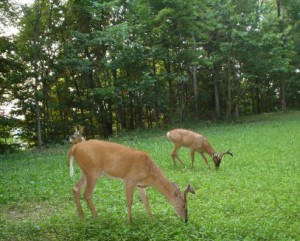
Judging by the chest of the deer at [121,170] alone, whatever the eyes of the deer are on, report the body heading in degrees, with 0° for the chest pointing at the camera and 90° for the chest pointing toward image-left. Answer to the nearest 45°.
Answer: approximately 270°

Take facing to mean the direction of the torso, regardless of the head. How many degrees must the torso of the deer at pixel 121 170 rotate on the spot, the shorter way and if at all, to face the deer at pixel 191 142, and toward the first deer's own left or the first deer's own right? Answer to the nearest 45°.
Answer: approximately 90° to the first deer's own left

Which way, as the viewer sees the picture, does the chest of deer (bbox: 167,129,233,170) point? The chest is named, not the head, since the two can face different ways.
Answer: to the viewer's right

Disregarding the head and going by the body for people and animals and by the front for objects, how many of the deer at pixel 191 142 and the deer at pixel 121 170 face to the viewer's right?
2

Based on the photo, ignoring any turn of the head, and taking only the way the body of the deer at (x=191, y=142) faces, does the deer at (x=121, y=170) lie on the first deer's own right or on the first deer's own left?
on the first deer's own right
